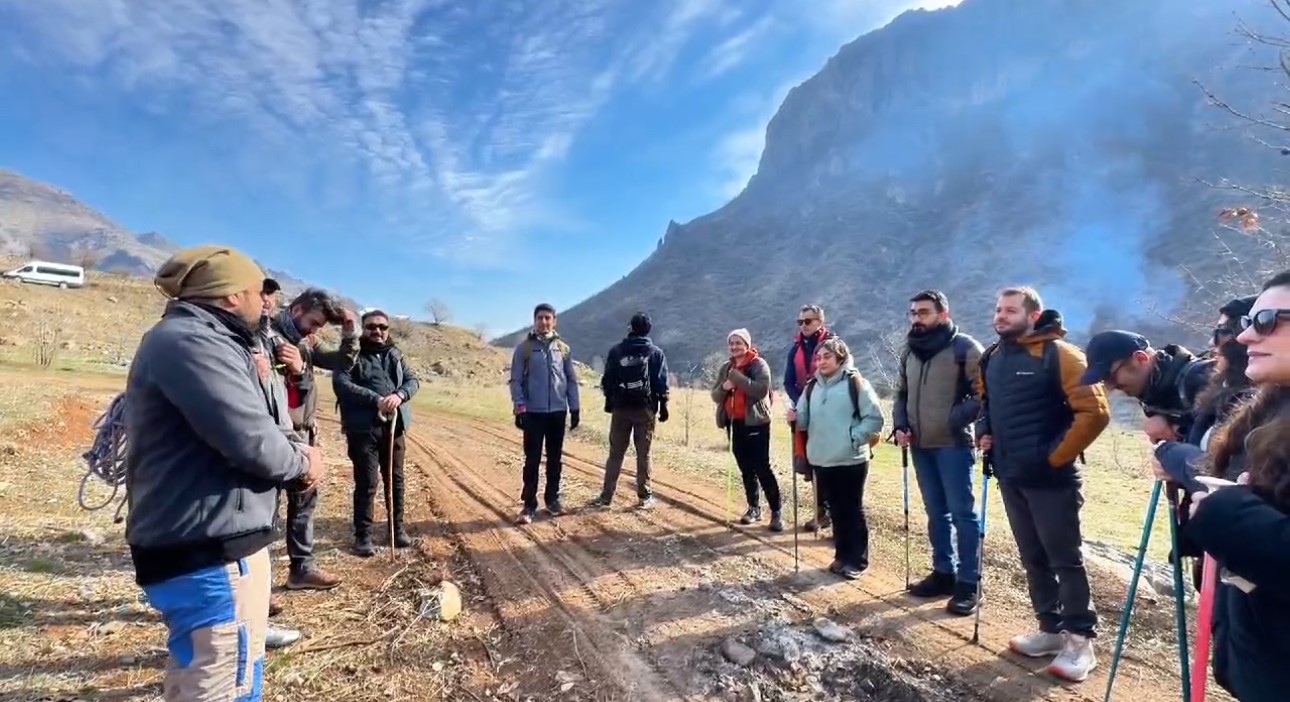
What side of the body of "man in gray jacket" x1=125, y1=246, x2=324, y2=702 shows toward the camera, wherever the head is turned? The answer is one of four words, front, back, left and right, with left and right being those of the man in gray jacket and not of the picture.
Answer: right

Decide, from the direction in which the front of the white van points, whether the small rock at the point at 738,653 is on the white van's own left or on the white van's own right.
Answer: on the white van's own left

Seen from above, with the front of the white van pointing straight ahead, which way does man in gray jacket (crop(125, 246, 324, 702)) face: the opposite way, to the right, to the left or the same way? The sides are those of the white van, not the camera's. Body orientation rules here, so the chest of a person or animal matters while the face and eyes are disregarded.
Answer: the opposite way

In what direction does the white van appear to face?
to the viewer's left

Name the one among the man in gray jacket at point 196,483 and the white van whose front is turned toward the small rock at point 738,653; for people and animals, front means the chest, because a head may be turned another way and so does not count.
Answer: the man in gray jacket

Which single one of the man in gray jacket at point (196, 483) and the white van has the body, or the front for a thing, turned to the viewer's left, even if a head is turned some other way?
the white van

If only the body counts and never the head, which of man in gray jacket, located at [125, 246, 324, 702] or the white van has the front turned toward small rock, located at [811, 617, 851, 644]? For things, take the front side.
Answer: the man in gray jacket
